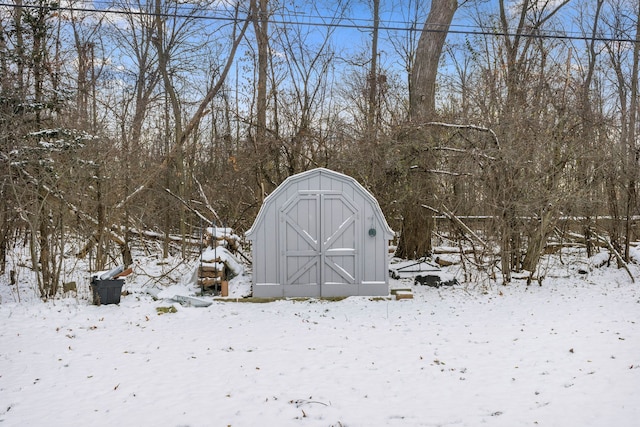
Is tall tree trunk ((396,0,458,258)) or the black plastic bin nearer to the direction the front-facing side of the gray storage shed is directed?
the black plastic bin

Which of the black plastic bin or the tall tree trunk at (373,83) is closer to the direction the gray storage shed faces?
the black plastic bin

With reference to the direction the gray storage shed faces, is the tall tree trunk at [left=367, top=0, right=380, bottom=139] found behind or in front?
behind

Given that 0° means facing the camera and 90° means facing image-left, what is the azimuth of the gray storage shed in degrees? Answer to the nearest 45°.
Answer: approximately 0°

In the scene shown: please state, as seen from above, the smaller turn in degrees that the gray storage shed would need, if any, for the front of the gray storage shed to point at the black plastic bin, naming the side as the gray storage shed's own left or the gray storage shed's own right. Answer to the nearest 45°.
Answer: approximately 90° to the gray storage shed's own right

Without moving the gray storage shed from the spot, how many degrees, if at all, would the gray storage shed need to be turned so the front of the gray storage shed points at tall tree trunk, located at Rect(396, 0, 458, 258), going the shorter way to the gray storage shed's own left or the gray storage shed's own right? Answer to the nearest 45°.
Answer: approximately 135° to the gray storage shed's own left

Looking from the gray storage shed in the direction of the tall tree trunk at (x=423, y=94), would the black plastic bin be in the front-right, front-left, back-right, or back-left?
back-left
